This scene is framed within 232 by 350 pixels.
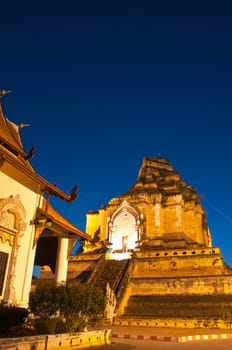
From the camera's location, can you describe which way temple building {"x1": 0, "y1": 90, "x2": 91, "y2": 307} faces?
facing the viewer

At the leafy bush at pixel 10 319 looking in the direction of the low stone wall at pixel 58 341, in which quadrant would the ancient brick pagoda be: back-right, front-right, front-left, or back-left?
front-left

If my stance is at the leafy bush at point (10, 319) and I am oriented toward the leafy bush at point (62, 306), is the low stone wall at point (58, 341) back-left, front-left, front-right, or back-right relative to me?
front-right

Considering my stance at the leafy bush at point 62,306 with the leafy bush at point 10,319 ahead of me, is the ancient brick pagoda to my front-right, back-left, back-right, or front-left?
back-right

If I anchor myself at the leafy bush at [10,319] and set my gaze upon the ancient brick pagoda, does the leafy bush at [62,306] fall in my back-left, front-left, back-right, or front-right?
front-right
